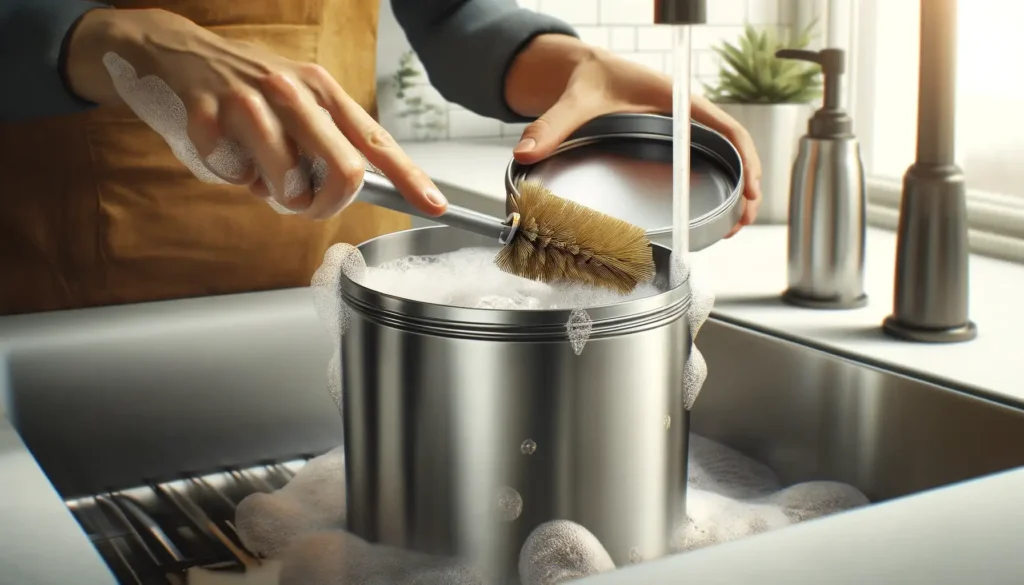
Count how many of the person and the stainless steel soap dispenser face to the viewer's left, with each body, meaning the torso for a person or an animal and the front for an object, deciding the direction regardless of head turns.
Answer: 1

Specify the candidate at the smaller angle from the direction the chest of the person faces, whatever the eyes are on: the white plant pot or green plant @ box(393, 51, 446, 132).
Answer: the white plant pot

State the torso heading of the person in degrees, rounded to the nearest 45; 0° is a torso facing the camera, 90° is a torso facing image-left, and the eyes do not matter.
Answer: approximately 315°

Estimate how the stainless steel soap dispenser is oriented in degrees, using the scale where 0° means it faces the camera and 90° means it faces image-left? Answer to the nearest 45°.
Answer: approximately 90°

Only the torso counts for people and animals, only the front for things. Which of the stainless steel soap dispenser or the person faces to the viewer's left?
the stainless steel soap dispenser

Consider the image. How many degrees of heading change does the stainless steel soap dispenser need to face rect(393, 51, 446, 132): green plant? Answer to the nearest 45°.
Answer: approximately 45° to its right

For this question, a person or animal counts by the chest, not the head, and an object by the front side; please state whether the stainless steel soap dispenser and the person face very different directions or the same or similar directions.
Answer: very different directions

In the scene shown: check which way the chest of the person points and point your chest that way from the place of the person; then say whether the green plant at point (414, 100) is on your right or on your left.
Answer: on your left
